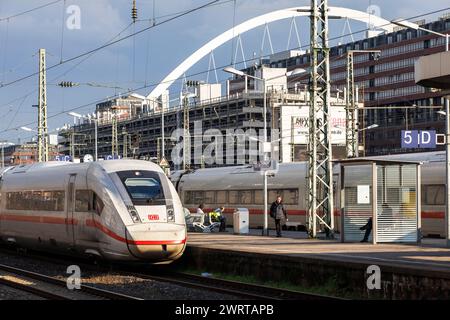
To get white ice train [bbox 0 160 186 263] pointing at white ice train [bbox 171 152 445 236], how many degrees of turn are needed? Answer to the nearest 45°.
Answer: approximately 90° to its left

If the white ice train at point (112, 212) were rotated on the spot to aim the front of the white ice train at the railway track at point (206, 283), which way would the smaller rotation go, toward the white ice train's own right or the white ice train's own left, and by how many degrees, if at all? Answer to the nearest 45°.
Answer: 0° — it already faces it

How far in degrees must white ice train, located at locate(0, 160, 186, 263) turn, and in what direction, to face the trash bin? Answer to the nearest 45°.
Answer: approximately 90° to its left

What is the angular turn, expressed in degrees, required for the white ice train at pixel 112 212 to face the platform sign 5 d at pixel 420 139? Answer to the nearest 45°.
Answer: approximately 90° to its left

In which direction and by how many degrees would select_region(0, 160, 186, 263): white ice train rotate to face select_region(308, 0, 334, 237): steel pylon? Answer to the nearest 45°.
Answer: approximately 90° to its left

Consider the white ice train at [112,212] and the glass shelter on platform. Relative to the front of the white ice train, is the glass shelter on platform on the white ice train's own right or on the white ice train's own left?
on the white ice train's own left

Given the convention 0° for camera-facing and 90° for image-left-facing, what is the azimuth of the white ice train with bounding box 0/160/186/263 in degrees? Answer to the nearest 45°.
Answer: approximately 315°

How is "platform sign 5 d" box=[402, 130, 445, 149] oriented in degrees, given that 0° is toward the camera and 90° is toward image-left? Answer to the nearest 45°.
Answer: approximately 0°

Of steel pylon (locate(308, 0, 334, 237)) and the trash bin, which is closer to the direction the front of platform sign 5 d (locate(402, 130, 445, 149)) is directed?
the steel pylon
